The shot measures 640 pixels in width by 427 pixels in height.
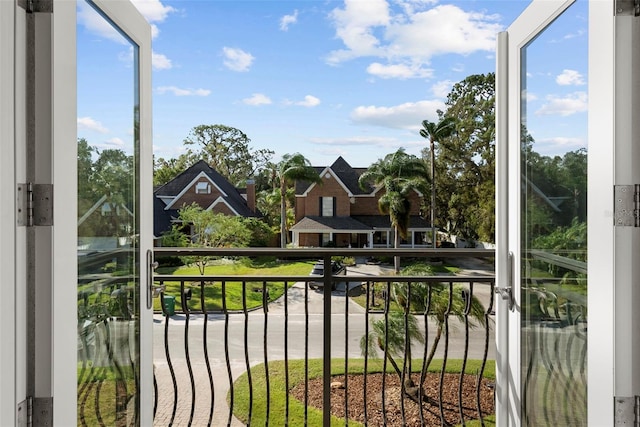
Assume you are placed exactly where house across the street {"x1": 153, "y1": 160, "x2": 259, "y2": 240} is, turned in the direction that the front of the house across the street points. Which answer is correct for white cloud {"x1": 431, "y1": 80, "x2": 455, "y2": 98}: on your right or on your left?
on your left

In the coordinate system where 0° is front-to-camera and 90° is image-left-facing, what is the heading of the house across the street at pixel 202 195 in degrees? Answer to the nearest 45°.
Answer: approximately 0°

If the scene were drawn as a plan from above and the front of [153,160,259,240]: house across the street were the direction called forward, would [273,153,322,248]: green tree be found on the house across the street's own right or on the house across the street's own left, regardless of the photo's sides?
on the house across the street's own left

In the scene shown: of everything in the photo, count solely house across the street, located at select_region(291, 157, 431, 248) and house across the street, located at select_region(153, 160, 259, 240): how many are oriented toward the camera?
2

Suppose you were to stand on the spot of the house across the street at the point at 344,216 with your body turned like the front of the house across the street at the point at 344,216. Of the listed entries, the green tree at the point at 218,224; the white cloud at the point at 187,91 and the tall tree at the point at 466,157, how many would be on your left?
1

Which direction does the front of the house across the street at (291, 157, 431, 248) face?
toward the camera

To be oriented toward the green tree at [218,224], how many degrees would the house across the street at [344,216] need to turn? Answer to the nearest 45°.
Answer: approximately 90° to its right

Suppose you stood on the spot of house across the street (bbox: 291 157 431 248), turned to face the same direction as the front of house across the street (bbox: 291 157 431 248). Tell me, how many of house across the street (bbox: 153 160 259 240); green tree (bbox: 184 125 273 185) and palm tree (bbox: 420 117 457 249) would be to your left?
1

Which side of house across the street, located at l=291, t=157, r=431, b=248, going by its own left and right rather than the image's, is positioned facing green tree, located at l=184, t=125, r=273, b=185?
right

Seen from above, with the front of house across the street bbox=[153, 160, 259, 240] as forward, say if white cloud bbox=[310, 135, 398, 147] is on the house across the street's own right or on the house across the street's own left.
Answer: on the house across the street's own left
